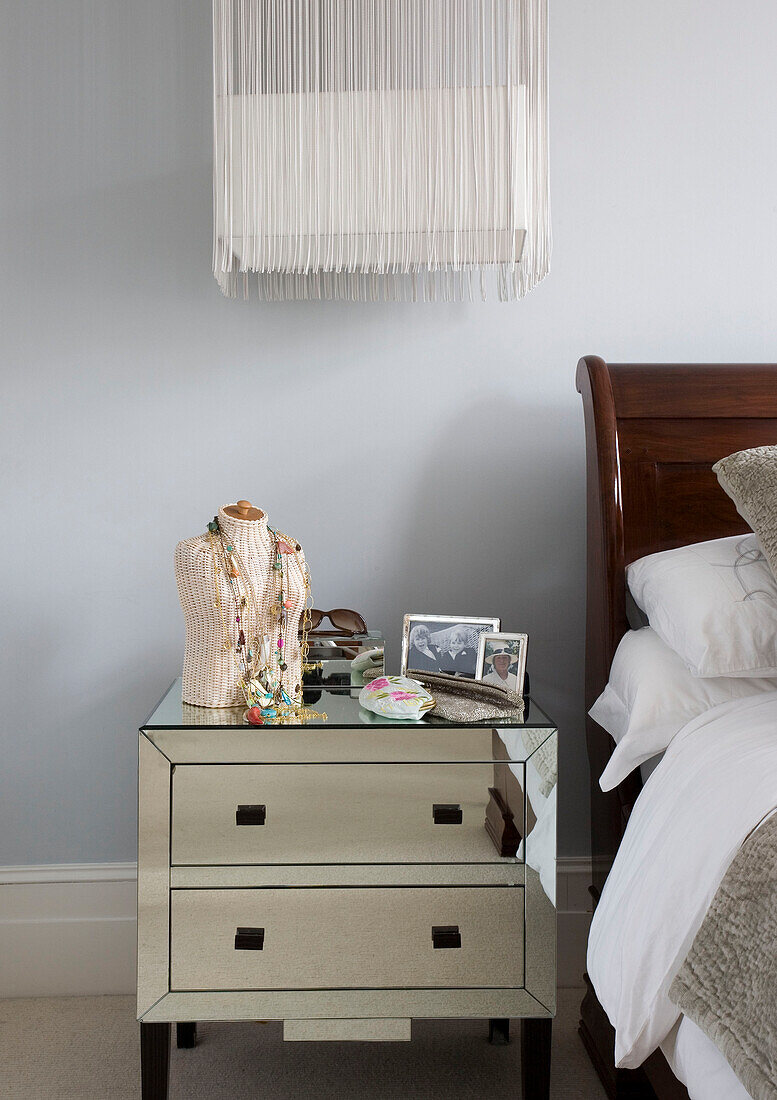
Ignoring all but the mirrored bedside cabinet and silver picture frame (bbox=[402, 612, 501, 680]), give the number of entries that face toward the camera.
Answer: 2

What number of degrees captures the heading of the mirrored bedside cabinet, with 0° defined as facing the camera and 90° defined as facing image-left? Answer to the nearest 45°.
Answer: approximately 0°

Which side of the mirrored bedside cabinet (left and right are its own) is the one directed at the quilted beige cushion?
left

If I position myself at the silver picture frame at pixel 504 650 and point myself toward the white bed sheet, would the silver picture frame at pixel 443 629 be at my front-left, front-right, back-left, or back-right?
back-right
